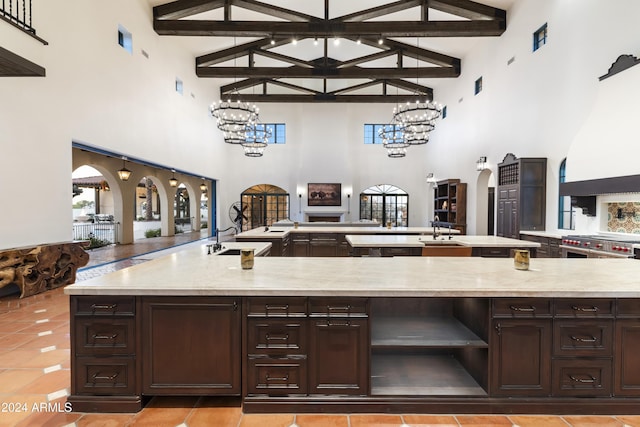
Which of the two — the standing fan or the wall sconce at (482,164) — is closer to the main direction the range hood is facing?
the standing fan

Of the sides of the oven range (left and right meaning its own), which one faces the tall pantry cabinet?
right

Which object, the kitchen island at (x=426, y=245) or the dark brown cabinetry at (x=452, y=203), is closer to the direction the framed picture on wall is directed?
the kitchen island

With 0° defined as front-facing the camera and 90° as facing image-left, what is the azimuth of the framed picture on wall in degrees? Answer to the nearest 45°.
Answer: approximately 0°

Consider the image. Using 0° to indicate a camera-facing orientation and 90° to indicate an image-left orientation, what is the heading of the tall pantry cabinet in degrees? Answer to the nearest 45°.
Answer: approximately 45°

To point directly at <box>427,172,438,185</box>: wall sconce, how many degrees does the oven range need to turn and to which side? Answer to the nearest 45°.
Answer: approximately 90° to its right

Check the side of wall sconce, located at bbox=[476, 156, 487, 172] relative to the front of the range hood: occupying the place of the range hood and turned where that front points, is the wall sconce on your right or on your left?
on your right

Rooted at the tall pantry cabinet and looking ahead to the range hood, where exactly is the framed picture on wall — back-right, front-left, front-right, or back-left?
back-right
